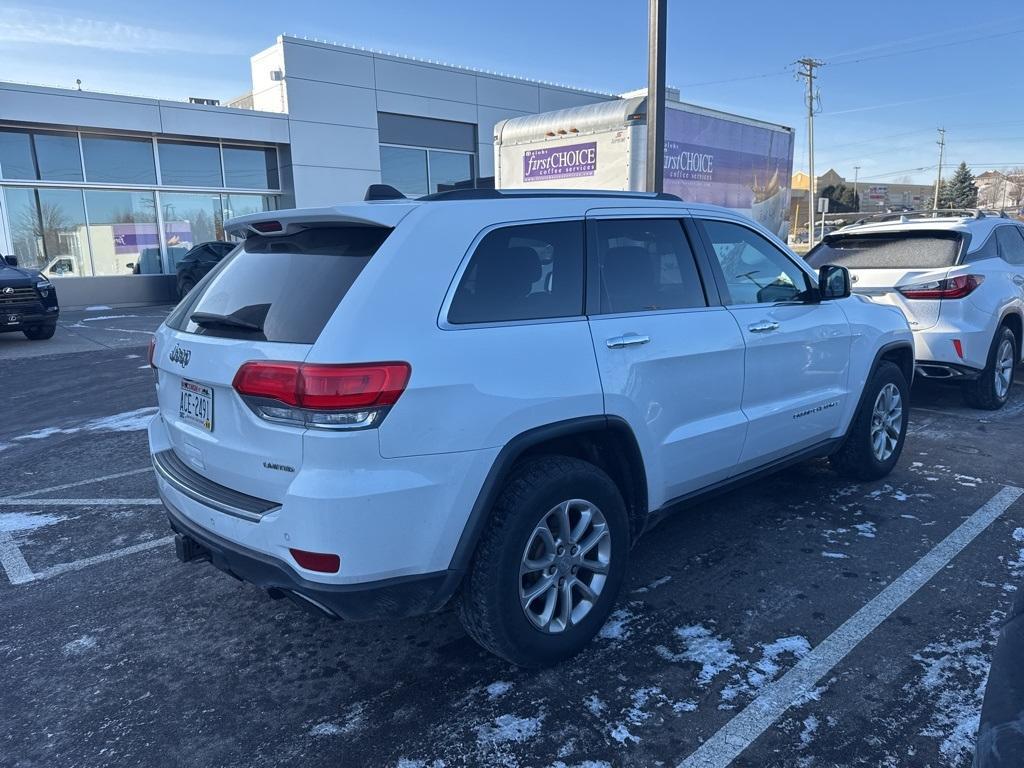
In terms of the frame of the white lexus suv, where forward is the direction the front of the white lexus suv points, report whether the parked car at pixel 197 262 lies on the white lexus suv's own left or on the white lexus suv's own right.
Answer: on the white lexus suv's own left

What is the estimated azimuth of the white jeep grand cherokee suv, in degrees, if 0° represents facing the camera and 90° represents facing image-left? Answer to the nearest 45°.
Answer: approximately 225°

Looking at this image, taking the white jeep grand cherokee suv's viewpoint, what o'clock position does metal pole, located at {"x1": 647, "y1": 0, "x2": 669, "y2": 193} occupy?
The metal pole is roughly at 11 o'clock from the white jeep grand cherokee suv.

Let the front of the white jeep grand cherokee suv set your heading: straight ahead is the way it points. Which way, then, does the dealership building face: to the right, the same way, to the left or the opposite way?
to the right

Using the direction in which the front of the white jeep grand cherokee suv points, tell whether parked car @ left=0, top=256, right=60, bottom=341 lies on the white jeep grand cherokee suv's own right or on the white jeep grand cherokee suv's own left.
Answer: on the white jeep grand cherokee suv's own left

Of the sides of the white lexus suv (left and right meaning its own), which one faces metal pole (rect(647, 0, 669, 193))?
left

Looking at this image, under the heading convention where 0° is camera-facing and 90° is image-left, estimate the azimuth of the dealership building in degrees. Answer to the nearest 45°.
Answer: approximately 315°

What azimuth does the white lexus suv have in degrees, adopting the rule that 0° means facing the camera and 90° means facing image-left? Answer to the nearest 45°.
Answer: approximately 225°
